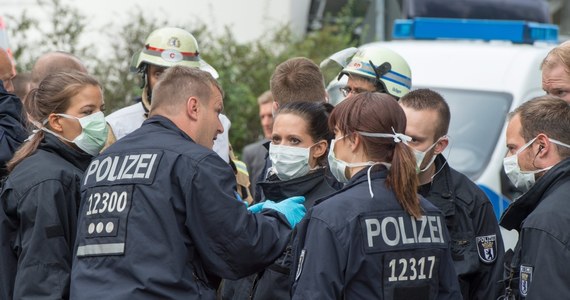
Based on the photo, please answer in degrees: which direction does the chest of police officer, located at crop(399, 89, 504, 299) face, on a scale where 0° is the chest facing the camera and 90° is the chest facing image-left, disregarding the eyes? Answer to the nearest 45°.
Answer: approximately 45°

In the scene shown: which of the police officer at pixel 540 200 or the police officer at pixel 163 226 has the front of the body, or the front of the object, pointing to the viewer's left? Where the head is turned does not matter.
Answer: the police officer at pixel 540 200

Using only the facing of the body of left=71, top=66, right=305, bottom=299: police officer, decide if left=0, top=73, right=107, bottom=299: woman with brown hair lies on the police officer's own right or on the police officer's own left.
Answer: on the police officer's own left

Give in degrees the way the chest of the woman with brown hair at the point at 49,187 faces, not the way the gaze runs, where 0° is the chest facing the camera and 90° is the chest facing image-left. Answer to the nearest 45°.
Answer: approximately 270°

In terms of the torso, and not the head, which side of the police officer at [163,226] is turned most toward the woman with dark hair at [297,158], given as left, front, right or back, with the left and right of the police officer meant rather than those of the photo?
front

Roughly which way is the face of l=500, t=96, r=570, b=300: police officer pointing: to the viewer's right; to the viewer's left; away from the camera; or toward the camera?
to the viewer's left

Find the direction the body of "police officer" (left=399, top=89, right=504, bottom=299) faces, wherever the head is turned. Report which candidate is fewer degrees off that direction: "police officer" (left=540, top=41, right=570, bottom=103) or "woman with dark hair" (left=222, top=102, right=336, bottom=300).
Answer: the woman with dark hair

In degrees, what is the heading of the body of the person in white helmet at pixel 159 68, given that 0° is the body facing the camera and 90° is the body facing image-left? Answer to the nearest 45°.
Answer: approximately 315°

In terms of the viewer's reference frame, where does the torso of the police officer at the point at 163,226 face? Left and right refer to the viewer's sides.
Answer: facing away from the viewer and to the right of the viewer

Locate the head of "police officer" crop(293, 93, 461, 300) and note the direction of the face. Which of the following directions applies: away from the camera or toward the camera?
away from the camera
